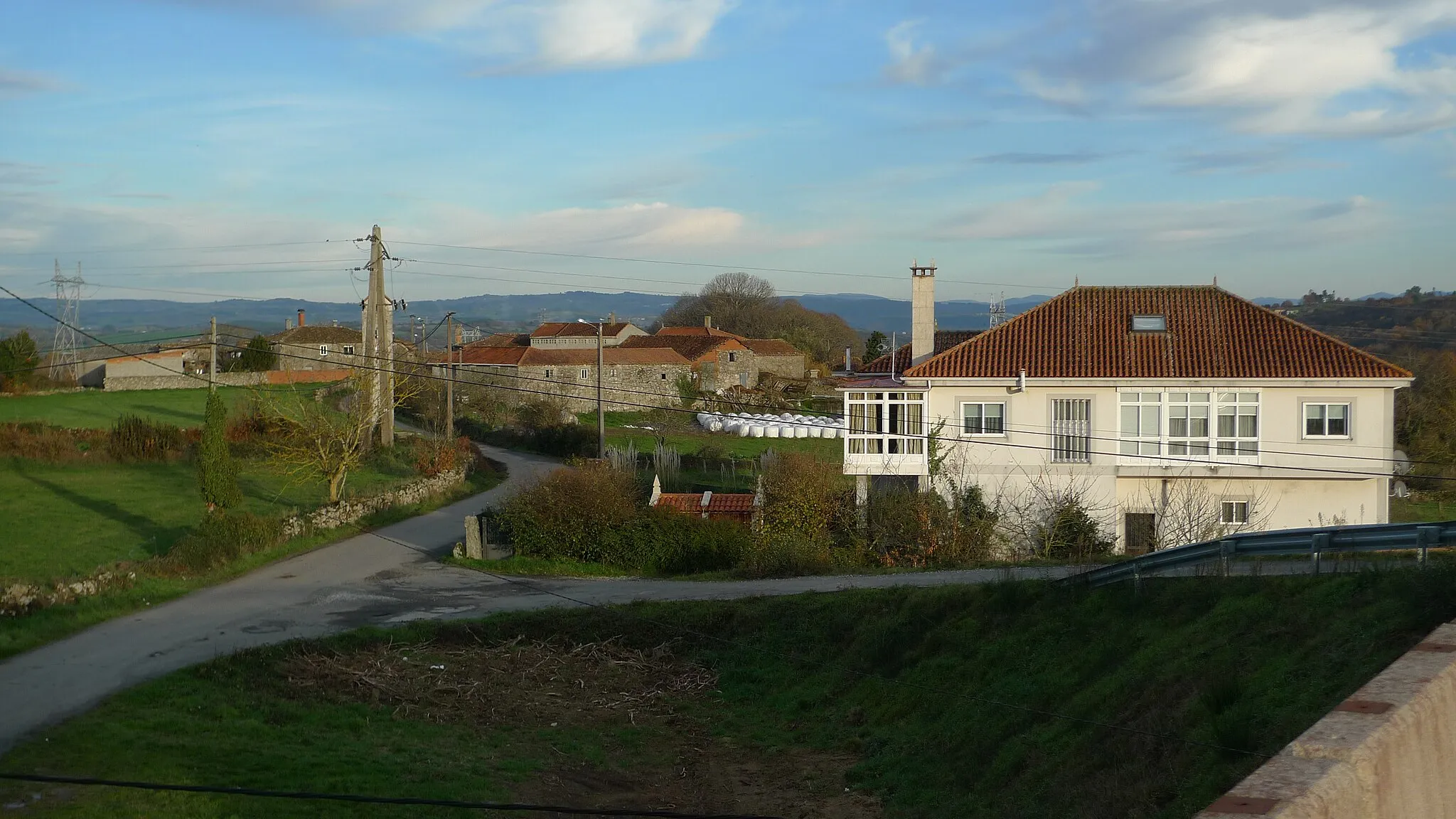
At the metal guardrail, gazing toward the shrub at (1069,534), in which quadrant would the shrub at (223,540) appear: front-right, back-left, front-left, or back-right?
front-left

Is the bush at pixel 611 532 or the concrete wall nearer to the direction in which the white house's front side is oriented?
the concrete wall

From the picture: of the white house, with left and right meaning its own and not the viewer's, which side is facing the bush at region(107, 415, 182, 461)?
right

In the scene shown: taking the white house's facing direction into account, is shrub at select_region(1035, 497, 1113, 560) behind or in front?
in front

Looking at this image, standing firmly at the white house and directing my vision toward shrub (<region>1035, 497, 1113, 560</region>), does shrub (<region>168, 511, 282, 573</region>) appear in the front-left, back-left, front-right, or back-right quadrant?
front-right

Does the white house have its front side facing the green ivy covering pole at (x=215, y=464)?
no

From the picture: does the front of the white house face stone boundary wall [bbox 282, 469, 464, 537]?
no

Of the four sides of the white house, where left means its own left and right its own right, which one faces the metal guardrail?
front

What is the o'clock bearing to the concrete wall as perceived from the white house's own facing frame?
The concrete wall is roughly at 12 o'clock from the white house.

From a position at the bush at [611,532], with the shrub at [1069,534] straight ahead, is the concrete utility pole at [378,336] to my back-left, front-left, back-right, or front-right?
back-left

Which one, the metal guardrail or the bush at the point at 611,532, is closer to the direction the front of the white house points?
the metal guardrail

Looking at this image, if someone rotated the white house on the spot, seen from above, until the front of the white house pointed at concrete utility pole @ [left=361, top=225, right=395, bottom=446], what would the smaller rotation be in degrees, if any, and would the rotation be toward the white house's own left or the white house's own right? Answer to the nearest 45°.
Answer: approximately 90° to the white house's own right

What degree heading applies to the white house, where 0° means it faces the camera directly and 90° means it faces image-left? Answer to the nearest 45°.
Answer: approximately 0°
